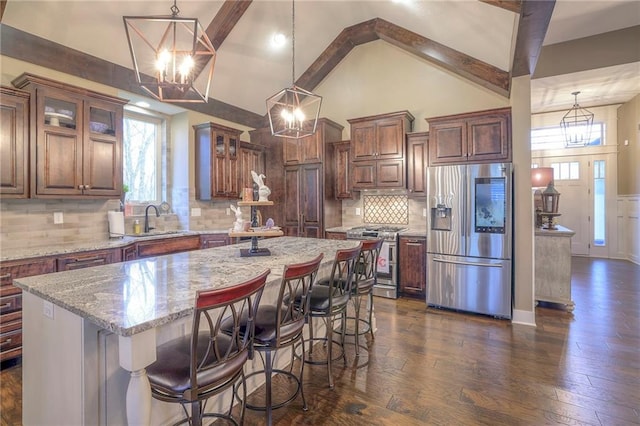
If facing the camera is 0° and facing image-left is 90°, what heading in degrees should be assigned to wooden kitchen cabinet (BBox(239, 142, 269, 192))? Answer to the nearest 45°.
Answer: approximately 315°

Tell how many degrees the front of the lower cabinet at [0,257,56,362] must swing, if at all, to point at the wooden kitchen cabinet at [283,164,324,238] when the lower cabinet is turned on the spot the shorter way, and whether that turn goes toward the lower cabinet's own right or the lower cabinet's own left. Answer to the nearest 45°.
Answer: approximately 45° to the lower cabinet's own left

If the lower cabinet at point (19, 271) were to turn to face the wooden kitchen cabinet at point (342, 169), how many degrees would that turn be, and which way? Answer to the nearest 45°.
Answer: approximately 45° to its left

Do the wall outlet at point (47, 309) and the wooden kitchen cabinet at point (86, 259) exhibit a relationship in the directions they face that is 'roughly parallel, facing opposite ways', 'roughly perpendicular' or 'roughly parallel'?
roughly perpendicular

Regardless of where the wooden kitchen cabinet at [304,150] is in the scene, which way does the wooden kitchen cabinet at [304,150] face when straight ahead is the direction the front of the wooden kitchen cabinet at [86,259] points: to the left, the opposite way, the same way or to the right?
to the right

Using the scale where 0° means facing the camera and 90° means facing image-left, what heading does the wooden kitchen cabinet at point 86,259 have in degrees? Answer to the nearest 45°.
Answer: approximately 315°

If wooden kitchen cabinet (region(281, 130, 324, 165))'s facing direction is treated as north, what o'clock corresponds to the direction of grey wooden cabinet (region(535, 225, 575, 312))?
The grey wooden cabinet is roughly at 10 o'clock from the wooden kitchen cabinet.

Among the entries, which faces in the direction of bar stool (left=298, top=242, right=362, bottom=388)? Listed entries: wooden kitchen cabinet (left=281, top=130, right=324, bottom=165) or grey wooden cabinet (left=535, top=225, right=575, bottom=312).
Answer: the wooden kitchen cabinet

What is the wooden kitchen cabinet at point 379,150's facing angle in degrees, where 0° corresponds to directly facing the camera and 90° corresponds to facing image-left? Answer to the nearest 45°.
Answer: approximately 45°

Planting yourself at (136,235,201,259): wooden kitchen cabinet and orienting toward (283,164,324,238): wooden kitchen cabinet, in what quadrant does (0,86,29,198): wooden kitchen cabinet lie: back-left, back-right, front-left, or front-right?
back-right

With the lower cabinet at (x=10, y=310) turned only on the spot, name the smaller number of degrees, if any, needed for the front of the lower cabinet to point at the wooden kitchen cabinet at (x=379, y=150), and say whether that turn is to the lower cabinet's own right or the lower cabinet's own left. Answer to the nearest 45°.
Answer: approximately 45° to the lower cabinet's own left
